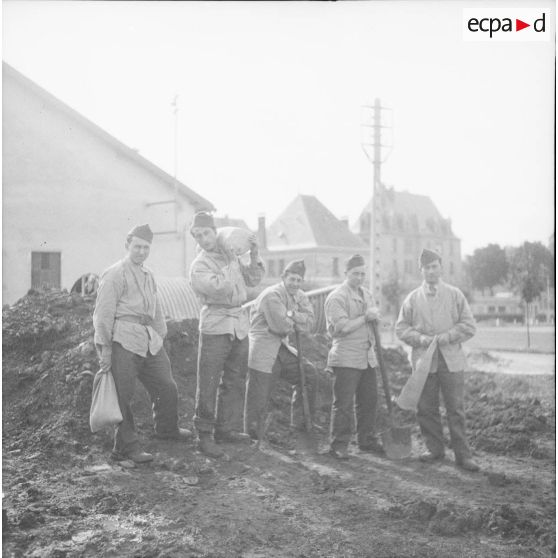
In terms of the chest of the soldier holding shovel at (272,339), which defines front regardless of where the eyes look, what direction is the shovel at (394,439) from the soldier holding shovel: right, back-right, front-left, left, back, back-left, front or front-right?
front-left

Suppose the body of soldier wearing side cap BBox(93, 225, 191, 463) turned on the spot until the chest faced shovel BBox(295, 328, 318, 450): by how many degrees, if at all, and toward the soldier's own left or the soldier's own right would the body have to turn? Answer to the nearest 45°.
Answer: approximately 90° to the soldier's own left

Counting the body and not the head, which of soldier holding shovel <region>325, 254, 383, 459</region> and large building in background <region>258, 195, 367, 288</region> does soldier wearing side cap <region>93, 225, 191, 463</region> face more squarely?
the soldier holding shovel

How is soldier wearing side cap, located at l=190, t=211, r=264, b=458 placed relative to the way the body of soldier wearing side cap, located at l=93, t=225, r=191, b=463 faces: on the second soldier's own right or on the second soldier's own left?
on the second soldier's own left

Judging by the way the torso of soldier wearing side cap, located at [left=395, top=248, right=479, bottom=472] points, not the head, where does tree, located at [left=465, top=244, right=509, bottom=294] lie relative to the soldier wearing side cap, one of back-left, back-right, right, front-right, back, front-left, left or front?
back

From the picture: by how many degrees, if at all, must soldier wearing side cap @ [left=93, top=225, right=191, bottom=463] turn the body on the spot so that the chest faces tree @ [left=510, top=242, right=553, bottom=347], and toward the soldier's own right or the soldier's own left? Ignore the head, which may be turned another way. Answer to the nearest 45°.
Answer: approximately 90° to the soldier's own left

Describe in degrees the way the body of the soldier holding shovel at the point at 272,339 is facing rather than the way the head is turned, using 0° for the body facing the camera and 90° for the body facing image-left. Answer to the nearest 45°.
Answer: approximately 315°

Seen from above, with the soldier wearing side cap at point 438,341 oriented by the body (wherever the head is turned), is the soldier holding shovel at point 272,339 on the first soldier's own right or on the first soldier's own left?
on the first soldier's own right

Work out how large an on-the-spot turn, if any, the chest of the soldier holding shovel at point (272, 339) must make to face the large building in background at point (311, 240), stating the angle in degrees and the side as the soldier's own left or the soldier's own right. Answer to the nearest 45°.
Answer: approximately 135° to the soldier's own left
